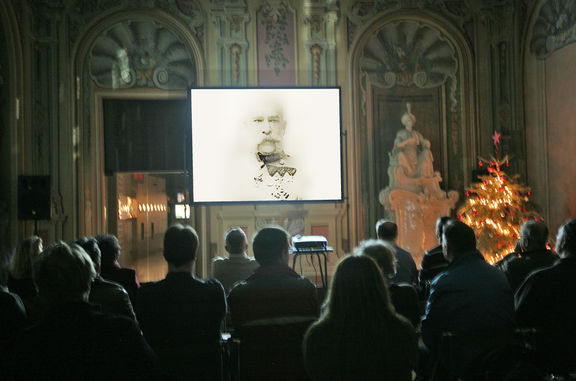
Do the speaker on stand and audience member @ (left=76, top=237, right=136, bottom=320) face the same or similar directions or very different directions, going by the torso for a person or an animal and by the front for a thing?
very different directions

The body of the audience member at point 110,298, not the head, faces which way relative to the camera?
away from the camera

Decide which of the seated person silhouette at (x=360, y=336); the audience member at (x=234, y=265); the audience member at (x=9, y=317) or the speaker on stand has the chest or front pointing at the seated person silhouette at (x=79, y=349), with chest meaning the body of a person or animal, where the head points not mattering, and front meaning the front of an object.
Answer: the speaker on stand

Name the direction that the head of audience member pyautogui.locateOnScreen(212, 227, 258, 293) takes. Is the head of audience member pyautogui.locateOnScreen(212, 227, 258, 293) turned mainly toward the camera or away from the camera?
away from the camera

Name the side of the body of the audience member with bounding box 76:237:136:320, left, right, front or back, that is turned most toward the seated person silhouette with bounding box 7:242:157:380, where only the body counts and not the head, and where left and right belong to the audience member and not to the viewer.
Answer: back

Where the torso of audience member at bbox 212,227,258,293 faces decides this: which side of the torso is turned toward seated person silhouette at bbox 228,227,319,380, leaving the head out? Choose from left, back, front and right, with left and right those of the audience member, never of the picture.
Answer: back

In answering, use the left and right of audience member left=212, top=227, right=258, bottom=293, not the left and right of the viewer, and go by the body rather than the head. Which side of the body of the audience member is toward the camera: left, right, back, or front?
back

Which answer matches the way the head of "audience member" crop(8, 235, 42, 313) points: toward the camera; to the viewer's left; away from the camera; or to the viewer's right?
away from the camera

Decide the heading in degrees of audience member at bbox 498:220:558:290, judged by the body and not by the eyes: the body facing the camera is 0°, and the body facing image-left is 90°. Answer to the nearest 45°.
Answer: approximately 135°

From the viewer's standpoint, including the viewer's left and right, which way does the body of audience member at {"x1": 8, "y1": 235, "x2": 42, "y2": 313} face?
facing away from the viewer and to the right of the viewer

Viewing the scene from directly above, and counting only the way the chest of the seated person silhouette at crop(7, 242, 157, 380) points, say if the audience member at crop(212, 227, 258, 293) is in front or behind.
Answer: in front

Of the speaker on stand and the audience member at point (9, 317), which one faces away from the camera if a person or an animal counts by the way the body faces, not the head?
the audience member

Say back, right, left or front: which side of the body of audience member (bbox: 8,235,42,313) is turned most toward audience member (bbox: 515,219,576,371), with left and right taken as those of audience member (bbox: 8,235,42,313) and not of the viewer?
right

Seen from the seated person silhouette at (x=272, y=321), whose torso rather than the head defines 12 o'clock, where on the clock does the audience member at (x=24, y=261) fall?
The audience member is roughly at 10 o'clock from the seated person silhouette.

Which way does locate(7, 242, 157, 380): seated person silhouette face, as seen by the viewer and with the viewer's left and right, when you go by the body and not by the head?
facing away from the viewer

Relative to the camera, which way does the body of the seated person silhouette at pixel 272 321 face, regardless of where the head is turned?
away from the camera

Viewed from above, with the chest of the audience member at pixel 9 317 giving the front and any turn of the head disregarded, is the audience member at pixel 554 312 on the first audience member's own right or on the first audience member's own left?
on the first audience member's own right

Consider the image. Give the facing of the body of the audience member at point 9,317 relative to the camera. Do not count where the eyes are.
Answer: away from the camera

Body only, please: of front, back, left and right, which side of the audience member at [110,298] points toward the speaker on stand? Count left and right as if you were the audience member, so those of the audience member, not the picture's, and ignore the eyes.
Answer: front
